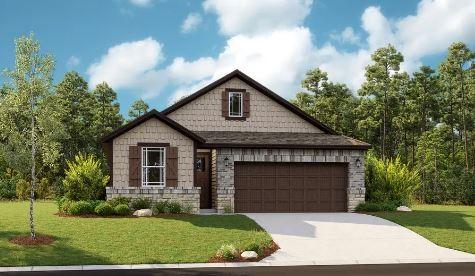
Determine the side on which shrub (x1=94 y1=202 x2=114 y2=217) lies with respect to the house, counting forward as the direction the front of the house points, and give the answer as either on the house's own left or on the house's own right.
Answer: on the house's own right

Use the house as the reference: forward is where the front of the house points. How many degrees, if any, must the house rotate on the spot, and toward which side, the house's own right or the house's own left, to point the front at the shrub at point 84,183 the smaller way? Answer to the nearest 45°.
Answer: approximately 90° to the house's own right

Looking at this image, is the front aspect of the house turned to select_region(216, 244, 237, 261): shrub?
yes

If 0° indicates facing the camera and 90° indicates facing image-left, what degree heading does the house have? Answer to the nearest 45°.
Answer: approximately 0°

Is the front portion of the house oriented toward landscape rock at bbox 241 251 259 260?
yes

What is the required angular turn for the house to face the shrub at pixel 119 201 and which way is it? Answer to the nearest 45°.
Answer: approximately 45° to its right

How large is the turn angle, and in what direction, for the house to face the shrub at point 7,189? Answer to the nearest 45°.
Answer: approximately 135° to its right

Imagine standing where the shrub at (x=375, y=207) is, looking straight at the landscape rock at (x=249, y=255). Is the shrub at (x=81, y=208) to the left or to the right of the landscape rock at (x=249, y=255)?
right

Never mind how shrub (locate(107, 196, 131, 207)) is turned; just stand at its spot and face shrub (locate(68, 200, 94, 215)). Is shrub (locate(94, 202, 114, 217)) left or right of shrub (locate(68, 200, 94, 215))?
left

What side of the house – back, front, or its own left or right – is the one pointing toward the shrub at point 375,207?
left

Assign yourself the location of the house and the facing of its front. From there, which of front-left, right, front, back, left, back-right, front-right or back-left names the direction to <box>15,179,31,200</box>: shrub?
back-right
